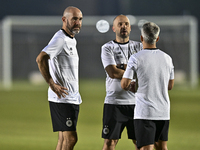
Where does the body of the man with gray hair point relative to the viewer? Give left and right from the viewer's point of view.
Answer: facing away from the viewer

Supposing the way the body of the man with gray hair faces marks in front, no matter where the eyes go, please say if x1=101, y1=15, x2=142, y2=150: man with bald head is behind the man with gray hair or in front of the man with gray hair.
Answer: in front

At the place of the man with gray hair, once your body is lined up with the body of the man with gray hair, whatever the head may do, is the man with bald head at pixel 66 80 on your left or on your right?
on your left

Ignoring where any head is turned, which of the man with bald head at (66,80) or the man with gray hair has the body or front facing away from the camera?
the man with gray hair

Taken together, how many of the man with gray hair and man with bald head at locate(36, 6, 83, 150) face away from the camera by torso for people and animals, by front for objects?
1

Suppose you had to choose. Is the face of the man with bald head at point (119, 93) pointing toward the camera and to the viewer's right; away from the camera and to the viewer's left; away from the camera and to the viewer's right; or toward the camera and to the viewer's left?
toward the camera and to the viewer's right

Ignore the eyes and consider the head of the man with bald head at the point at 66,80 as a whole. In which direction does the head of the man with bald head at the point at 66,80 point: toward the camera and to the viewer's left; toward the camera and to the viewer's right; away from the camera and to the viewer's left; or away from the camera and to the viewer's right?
toward the camera and to the viewer's right

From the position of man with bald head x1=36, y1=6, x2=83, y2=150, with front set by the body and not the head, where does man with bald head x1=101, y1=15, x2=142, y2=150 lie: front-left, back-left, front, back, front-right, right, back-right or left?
front-left
